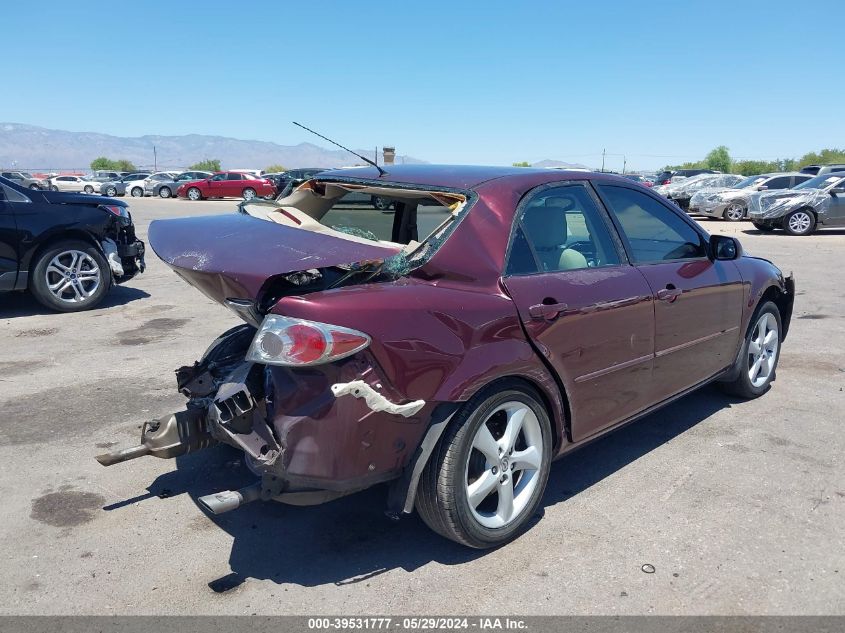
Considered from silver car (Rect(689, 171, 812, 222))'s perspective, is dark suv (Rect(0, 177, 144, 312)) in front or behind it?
in front

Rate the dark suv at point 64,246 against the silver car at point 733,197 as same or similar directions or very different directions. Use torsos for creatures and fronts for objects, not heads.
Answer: very different directions

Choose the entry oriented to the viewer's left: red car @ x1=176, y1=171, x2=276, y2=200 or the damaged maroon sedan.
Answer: the red car

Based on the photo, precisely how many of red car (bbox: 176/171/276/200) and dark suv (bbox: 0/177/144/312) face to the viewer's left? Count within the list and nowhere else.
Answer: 1

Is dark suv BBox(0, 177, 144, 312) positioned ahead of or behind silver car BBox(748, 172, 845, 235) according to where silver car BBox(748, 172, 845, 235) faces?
ahead

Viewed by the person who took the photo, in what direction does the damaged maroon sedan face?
facing away from the viewer and to the right of the viewer
